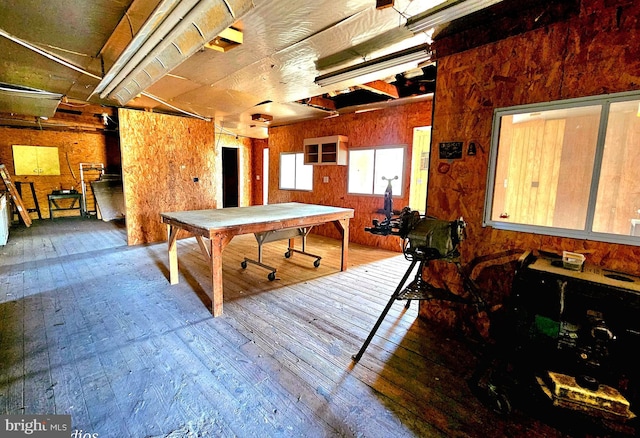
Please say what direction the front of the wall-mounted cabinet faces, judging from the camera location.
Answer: facing the viewer and to the left of the viewer

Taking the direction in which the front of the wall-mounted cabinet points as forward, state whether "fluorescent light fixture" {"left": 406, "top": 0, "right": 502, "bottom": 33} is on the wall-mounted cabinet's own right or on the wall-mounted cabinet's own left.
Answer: on the wall-mounted cabinet's own left

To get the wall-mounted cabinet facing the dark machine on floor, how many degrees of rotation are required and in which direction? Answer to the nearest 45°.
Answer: approximately 45° to its left

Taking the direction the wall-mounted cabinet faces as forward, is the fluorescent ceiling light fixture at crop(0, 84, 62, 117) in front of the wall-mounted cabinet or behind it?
in front

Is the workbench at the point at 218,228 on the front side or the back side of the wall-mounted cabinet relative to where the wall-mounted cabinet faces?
on the front side

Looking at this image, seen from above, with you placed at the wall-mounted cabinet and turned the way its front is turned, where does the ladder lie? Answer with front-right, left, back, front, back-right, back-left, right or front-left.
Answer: front-right

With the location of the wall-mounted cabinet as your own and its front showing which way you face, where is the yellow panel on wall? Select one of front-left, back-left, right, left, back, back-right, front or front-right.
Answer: front-right

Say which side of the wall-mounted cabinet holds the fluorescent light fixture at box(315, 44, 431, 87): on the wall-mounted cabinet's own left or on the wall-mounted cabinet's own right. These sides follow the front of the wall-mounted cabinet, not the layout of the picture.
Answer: on the wall-mounted cabinet's own left

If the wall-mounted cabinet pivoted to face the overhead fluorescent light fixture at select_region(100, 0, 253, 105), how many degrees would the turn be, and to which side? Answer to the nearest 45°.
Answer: approximately 45° to its left
